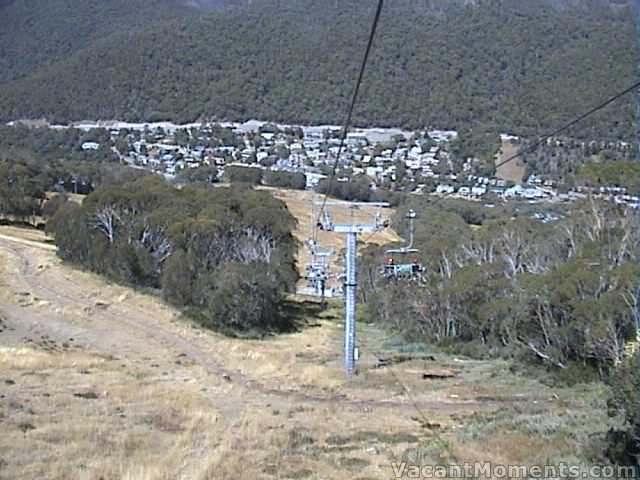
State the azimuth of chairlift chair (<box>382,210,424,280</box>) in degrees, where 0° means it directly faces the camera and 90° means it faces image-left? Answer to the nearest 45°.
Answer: approximately 0°
